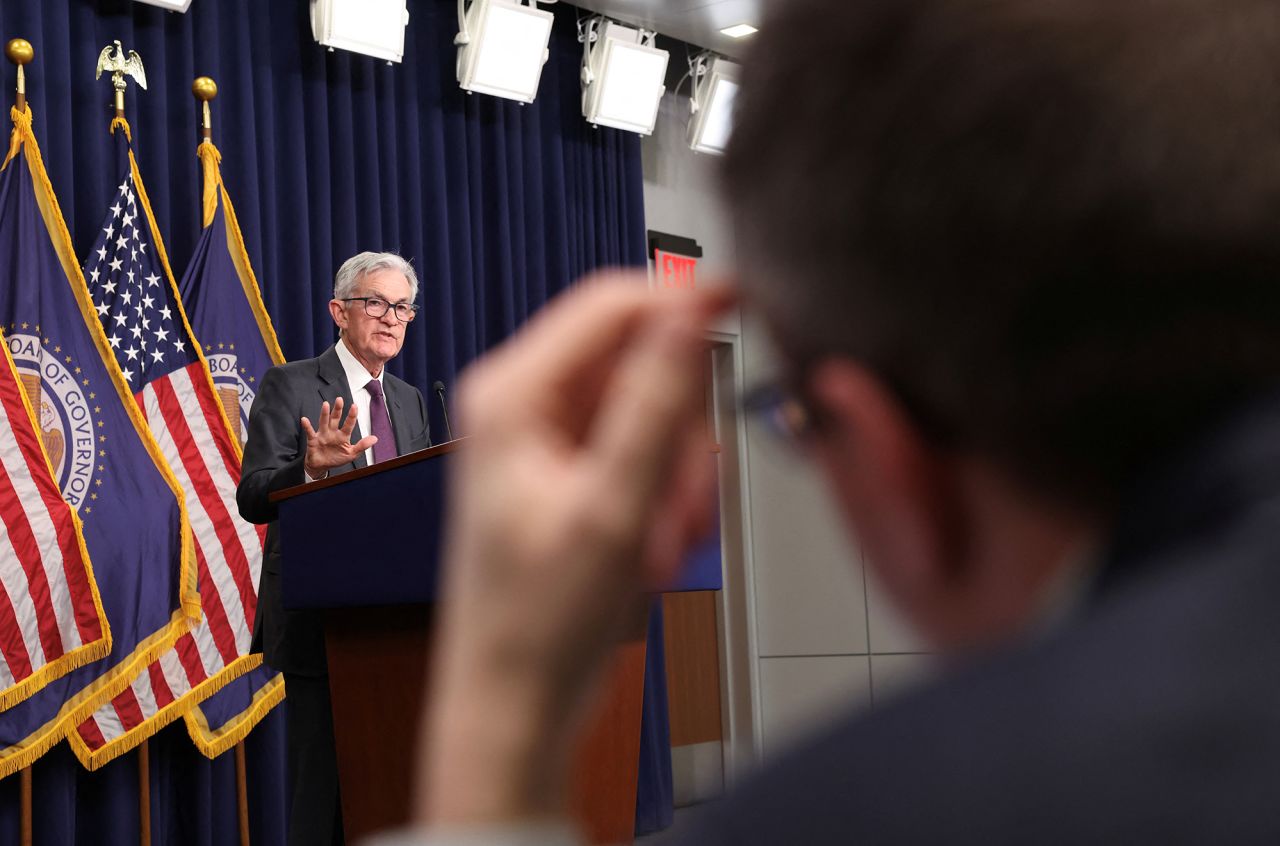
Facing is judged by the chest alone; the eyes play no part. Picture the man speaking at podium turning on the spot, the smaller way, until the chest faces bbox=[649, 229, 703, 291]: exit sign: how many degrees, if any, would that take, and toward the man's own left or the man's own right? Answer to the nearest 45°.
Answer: approximately 90° to the man's own left

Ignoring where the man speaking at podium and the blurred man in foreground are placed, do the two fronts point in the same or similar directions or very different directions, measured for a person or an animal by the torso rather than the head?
very different directions

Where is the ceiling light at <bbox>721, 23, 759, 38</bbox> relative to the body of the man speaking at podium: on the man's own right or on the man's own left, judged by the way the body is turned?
on the man's own left

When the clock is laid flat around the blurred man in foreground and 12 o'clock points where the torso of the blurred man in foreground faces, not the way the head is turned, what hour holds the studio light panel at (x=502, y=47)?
The studio light panel is roughly at 1 o'clock from the blurred man in foreground.

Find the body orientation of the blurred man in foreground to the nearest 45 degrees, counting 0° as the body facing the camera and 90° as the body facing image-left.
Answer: approximately 135°

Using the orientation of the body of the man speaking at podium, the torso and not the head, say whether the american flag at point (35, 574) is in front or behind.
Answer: behind

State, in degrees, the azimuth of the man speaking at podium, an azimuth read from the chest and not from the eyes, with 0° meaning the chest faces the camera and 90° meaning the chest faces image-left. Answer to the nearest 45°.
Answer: approximately 315°

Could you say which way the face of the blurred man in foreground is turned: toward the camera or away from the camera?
away from the camera
